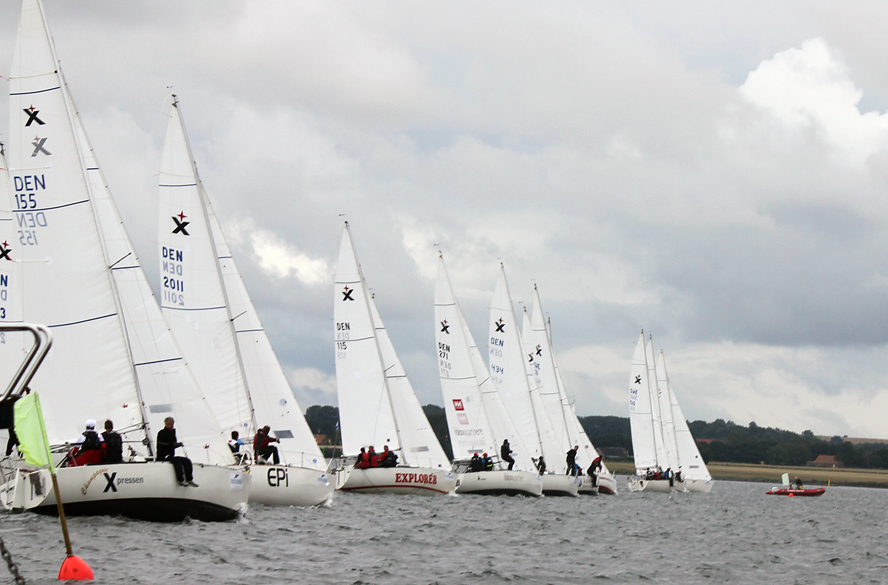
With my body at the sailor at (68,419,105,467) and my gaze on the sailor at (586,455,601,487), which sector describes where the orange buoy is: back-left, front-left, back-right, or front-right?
back-right

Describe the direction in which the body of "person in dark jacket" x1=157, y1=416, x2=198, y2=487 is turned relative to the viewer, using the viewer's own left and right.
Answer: facing the viewer and to the right of the viewer

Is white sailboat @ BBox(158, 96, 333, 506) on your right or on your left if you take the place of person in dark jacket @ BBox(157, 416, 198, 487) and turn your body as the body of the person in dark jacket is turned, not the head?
on your left

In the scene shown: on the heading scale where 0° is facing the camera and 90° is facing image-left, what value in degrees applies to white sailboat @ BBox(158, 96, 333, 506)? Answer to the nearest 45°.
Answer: approximately 270°

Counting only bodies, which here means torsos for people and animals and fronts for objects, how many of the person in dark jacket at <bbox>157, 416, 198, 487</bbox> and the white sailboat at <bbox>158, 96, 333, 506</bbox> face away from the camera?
0

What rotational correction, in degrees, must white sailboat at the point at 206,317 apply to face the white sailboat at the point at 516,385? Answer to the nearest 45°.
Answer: approximately 45° to its left

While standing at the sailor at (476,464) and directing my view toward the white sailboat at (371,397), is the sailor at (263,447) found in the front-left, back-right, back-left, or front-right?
front-left

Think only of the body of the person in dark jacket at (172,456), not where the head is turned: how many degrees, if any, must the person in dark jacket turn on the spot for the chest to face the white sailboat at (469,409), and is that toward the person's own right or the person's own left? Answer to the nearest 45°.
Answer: approximately 90° to the person's own left

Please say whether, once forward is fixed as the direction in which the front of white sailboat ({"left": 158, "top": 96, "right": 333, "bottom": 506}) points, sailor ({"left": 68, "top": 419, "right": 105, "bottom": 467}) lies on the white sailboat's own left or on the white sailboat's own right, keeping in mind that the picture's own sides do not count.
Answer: on the white sailboat's own right

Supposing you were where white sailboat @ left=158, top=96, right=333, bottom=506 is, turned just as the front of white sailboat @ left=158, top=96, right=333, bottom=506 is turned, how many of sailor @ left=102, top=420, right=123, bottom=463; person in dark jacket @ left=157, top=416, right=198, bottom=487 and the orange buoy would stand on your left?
0

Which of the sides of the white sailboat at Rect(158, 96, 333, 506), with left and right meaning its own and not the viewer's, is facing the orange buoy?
right

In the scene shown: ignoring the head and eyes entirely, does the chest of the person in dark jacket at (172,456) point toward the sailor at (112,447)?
no

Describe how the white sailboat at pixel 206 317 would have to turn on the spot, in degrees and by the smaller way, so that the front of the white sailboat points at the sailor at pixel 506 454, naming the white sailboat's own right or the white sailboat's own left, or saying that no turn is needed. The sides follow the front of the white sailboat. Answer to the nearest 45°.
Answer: approximately 45° to the white sailboat's own left

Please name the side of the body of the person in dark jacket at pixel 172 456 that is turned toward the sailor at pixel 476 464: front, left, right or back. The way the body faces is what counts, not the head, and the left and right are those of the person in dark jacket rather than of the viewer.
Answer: left

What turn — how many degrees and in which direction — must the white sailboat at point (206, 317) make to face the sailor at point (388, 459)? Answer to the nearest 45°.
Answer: approximately 45° to its left
